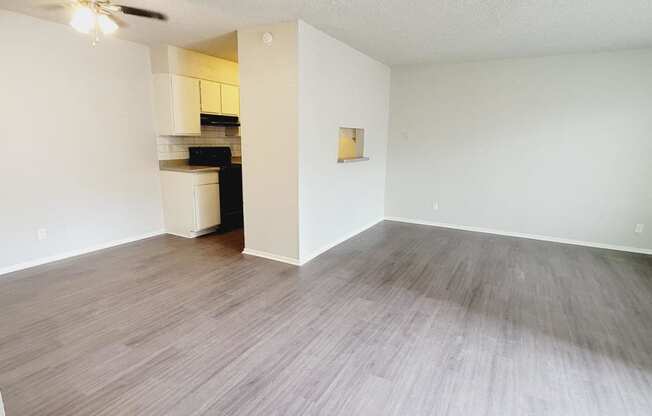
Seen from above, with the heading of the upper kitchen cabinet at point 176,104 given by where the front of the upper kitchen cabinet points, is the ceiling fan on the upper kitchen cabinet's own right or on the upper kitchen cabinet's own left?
on the upper kitchen cabinet's own right

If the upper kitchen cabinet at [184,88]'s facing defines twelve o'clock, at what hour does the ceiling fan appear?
The ceiling fan is roughly at 2 o'clock from the upper kitchen cabinet.

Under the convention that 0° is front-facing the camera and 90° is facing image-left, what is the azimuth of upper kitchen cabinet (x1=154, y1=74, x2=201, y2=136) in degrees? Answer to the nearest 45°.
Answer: approximately 315°
